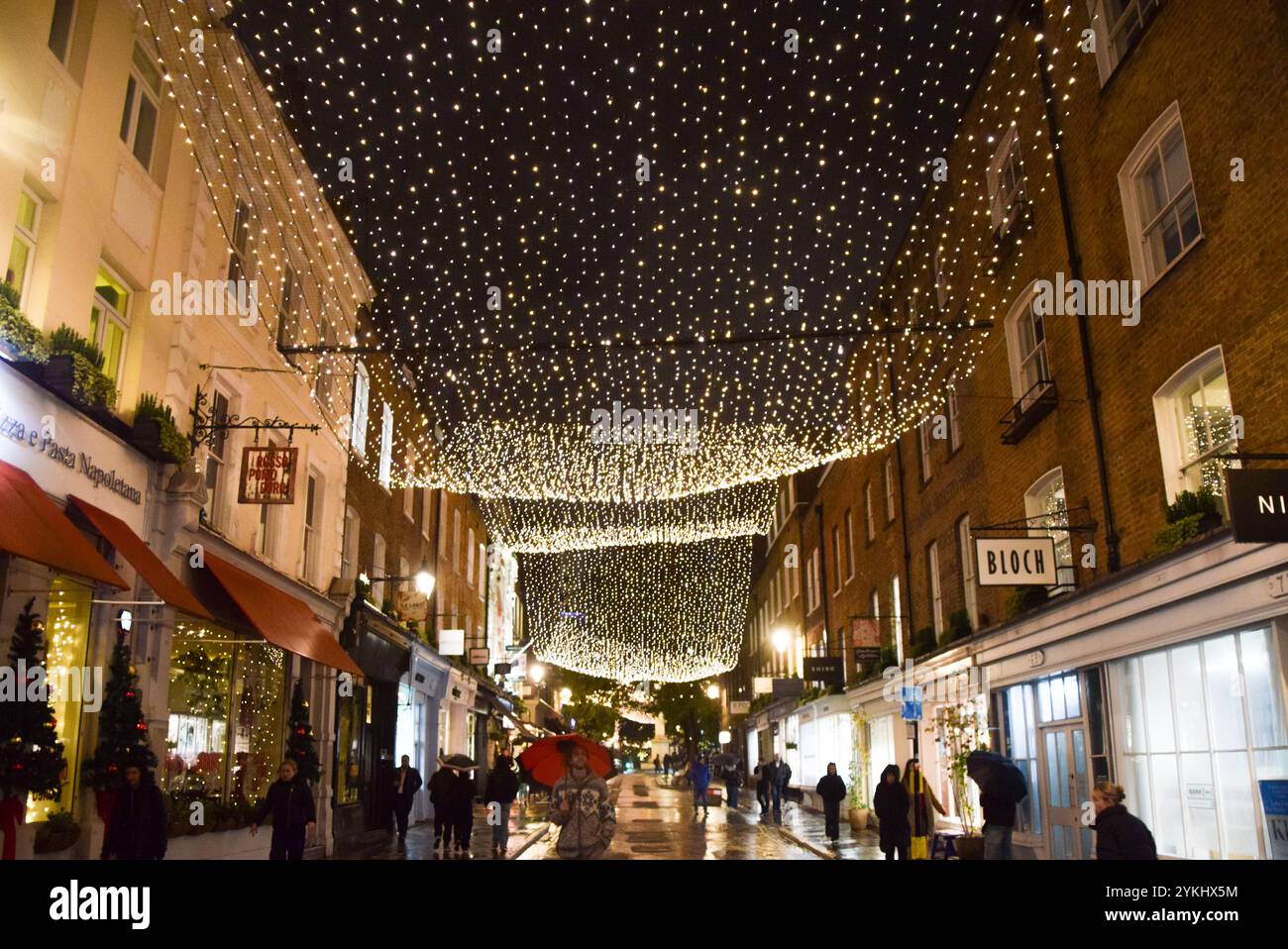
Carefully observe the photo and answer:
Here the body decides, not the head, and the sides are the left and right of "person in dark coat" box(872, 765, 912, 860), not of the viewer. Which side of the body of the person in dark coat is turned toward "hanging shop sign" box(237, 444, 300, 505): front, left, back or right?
right

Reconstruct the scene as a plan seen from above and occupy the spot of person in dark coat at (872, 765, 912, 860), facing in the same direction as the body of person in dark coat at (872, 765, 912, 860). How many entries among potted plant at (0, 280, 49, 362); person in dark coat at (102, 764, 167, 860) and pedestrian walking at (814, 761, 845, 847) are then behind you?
1

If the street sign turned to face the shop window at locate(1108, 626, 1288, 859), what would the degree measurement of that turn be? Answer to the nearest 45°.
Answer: approximately 45° to its left

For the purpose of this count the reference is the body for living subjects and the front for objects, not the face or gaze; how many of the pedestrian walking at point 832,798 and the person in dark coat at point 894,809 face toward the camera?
2

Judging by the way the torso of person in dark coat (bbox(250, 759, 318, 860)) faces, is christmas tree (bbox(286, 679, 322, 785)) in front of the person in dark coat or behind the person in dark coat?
behind
